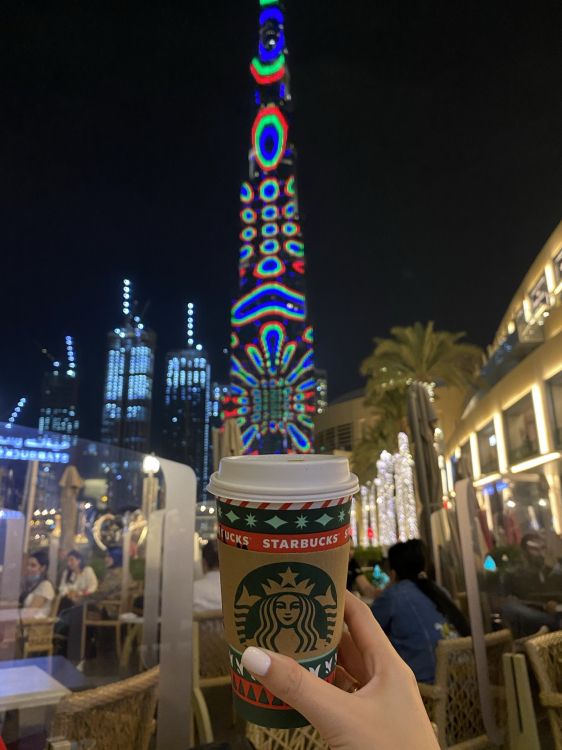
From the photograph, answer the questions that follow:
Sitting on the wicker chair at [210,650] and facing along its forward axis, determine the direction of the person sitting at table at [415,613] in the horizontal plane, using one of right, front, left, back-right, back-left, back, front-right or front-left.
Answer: back-right

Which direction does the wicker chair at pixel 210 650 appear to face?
away from the camera

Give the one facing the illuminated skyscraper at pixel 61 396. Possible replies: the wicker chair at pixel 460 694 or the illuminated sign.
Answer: the wicker chair

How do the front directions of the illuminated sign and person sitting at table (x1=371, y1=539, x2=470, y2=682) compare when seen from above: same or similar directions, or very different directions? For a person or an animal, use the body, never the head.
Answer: very different directions

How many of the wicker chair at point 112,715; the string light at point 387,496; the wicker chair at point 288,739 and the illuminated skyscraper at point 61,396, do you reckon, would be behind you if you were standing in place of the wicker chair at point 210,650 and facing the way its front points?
2

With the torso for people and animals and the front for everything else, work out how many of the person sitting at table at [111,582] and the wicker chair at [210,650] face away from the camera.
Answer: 1

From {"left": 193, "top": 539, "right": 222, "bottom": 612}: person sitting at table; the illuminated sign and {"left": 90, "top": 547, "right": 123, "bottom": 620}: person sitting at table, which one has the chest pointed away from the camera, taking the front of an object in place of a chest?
{"left": 193, "top": 539, "right": 222, "bottom": 612}: person sitting at table

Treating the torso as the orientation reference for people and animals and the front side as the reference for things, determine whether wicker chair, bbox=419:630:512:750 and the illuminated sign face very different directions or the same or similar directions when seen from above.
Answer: very different directions

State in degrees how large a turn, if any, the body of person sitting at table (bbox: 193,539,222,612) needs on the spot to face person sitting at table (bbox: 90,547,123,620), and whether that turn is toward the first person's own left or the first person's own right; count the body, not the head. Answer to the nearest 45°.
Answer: approximately 45° to the first person's own left
